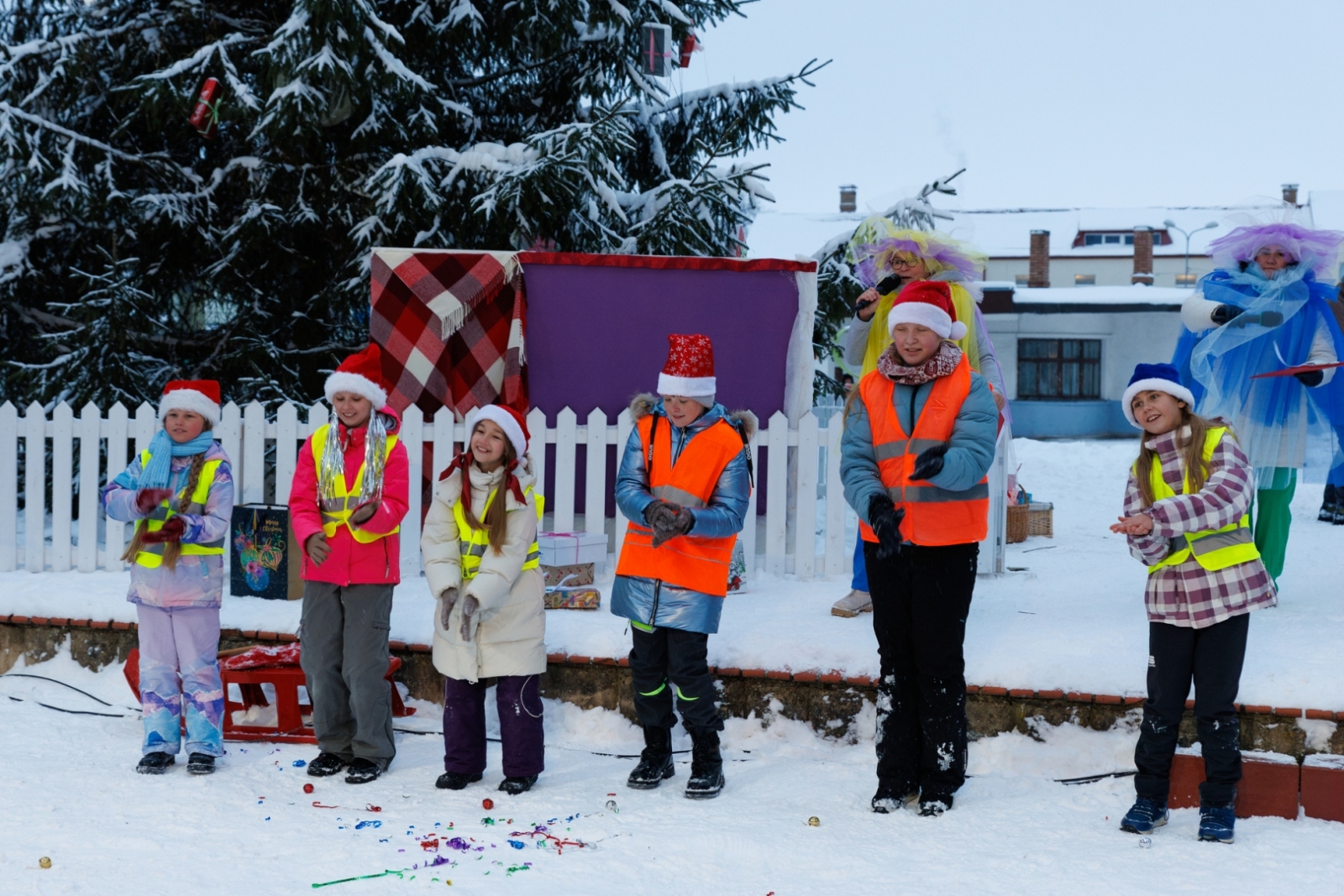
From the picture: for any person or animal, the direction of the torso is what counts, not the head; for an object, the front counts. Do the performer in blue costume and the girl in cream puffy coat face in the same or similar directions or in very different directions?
same or similar directions

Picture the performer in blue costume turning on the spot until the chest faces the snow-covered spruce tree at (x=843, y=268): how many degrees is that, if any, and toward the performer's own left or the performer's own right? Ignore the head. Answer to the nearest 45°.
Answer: approximately 135° to the performer's own right

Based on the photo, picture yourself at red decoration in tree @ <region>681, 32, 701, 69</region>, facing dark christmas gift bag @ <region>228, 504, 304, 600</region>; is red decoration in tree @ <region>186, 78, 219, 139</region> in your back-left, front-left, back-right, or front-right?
front-right

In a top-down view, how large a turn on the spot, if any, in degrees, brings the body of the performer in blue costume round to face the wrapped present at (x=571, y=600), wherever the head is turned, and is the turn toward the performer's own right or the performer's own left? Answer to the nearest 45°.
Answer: approximately 90° to the performer's own right

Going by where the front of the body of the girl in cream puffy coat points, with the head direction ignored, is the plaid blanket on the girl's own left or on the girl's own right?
on the girl's own right

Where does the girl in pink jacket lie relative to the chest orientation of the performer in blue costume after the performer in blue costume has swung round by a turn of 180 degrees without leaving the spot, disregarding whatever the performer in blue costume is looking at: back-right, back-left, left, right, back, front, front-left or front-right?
back-left

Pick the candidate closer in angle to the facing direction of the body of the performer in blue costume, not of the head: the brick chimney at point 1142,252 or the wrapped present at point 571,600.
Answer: the wrapped present

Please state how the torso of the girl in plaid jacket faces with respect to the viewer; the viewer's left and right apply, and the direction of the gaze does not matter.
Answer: facing the viewer and to the left of the viewer

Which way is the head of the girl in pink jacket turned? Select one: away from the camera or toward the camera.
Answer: toward the camera

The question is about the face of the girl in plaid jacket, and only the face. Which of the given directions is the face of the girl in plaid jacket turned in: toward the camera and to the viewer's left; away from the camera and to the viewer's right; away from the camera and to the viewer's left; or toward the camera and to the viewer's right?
toward the camera and to the viewer's left

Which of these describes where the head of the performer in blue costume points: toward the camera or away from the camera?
toward the camera

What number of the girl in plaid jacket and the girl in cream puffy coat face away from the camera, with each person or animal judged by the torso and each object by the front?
0

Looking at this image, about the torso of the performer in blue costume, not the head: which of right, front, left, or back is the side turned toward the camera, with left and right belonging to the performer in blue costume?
front

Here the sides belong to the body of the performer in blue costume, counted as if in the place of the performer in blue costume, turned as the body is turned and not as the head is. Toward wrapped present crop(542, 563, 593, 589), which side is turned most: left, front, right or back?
right

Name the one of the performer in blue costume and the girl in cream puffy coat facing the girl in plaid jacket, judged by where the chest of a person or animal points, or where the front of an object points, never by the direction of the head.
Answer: the performer in blue costume

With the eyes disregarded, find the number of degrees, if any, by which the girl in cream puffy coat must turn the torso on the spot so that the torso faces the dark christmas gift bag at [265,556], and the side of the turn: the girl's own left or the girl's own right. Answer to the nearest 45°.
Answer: approximately 90° to the girl's own right
